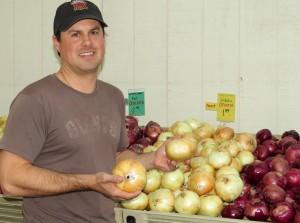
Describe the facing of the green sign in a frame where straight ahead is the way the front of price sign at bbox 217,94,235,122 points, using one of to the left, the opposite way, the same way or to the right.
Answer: the same way

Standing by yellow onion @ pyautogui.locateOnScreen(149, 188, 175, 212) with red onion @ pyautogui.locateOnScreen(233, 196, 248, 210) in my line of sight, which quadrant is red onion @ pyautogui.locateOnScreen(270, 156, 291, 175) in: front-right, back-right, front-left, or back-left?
front-left

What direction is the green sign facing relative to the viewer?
toward the camera

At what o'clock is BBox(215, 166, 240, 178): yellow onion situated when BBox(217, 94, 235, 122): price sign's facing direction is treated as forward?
The yellow onion is roughly at 12 o'clock from the price sign.

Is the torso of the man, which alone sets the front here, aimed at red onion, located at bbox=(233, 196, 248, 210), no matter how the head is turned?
no

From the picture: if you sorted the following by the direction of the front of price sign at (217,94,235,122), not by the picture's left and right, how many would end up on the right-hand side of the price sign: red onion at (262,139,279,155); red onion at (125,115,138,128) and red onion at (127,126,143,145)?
2

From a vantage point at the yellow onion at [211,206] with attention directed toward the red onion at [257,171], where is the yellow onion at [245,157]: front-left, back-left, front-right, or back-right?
front-left

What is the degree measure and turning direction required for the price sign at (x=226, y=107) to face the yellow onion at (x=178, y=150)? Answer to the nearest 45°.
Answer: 0° — it already faces it

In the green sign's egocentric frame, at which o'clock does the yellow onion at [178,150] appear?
The yellow onion is roughly at 12 o'clock from the green sign.

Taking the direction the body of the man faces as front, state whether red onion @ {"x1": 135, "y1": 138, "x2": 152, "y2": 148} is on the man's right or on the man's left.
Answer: on the man's left

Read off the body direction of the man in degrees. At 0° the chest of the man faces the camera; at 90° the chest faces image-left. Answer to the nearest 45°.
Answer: approximately 315°

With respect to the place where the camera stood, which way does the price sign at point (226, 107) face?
facing the viewer

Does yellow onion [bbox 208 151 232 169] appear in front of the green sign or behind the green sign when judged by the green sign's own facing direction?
in front

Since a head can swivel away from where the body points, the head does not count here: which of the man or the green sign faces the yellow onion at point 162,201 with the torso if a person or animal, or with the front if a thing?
the green sign

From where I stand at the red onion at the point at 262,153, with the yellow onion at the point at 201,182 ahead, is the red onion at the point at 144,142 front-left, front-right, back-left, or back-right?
front-right

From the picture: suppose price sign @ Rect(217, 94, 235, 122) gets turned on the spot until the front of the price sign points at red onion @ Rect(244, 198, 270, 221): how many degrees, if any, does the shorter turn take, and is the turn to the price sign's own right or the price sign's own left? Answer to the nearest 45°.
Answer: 0° — it already faces it

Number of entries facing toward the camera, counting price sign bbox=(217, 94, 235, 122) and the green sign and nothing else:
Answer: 2

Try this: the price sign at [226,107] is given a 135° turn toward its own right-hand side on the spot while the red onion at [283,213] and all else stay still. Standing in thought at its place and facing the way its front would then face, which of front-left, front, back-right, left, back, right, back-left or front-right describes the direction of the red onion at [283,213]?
back-left
